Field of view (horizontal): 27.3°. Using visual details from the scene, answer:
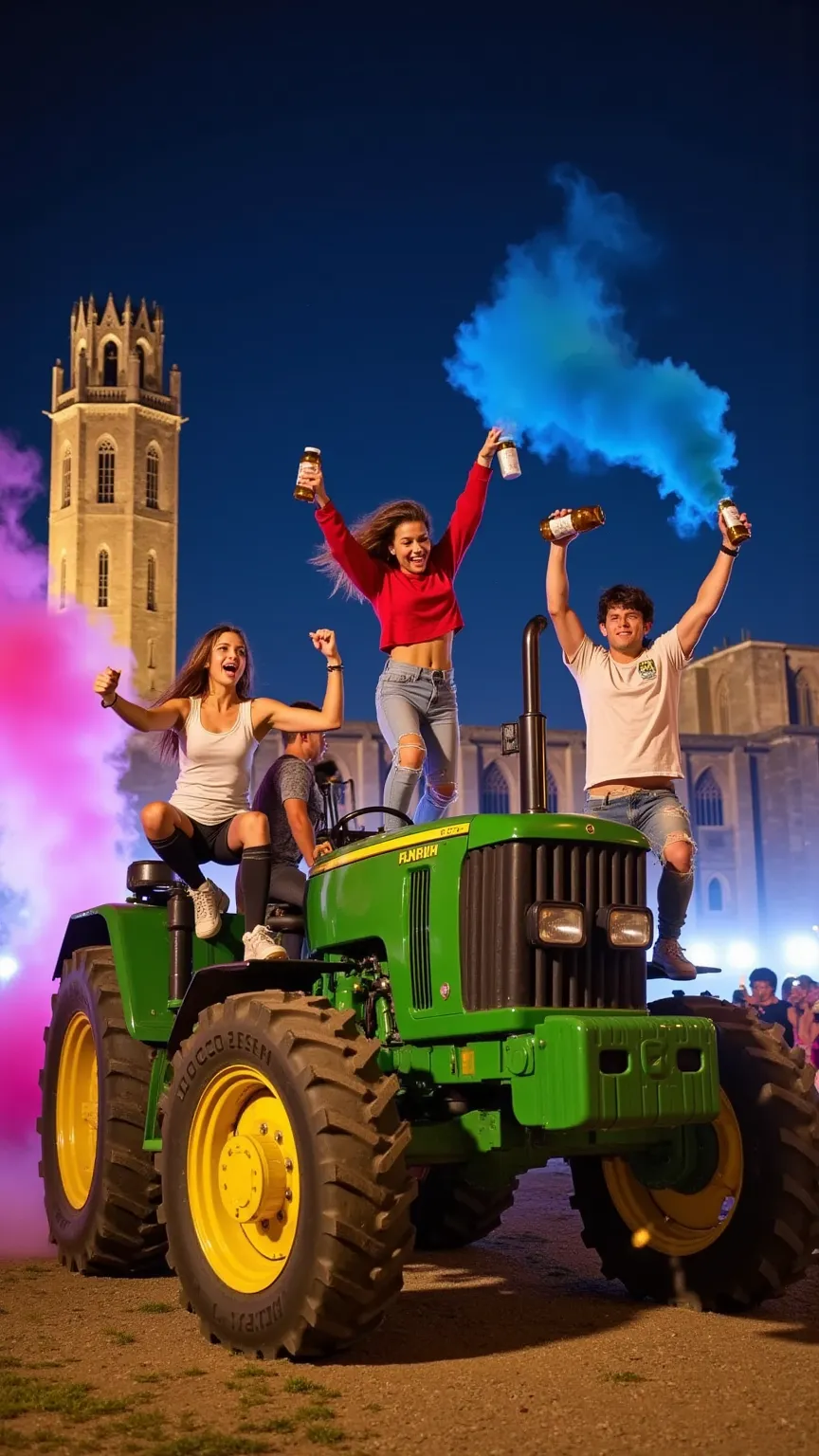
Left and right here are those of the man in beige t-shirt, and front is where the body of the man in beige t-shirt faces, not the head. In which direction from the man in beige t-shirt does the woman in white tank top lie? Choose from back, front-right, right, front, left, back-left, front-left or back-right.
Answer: right

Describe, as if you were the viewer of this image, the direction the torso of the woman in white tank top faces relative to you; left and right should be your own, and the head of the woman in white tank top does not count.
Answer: facing the viewer

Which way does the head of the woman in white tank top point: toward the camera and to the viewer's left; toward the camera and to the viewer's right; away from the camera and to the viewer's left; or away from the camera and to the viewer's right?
toward the camera and to the viewer's right

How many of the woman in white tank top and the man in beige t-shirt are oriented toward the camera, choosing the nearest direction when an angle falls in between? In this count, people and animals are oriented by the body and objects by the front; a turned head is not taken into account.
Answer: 2

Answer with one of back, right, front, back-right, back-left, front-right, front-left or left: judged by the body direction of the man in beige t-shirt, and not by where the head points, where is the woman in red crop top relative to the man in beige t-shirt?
right

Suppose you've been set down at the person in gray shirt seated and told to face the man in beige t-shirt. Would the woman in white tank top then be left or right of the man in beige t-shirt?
right

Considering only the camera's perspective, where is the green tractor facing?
facing the viewer and to the right of the viewer

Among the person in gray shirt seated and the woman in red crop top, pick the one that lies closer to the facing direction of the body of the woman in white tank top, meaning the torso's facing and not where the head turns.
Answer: the woman in red crop top

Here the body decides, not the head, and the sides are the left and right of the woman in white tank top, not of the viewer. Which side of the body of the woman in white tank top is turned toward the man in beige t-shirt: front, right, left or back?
left

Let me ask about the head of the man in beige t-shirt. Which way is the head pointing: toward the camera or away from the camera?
toward the camera

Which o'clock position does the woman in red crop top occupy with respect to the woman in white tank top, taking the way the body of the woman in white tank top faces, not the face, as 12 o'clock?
The woman in red crop top is roughly at 9 o'clock from the woman in white tank top.

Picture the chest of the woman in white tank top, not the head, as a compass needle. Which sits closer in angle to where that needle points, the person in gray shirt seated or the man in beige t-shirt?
the man in beige t-shirt

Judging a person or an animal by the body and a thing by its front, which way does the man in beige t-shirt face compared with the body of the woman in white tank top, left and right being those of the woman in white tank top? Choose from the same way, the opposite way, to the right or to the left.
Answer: the same way
